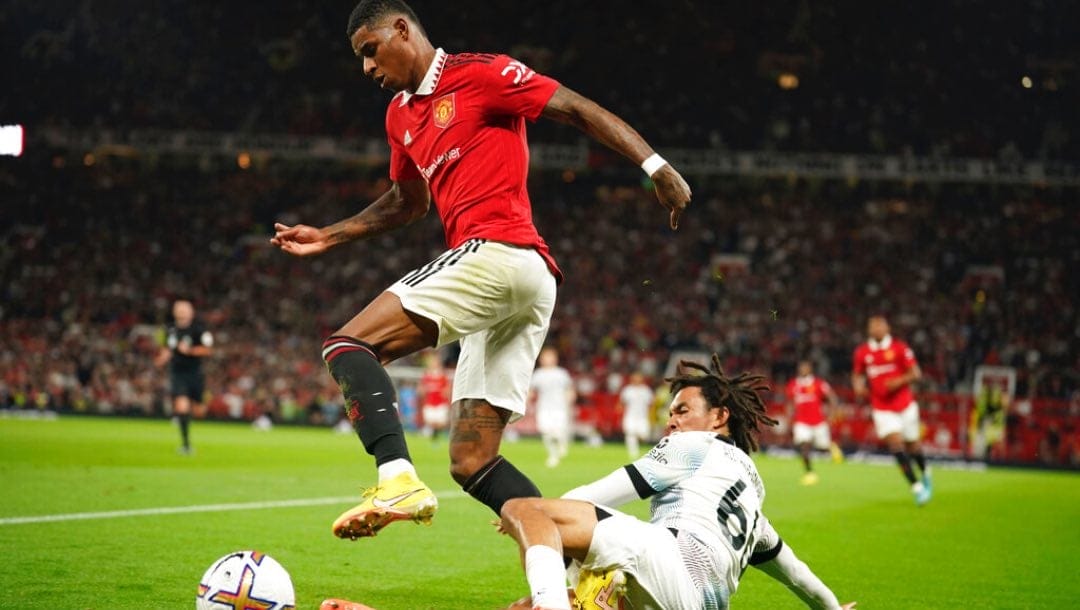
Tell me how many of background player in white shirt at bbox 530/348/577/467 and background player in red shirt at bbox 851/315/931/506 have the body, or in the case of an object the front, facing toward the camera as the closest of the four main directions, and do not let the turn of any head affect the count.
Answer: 2

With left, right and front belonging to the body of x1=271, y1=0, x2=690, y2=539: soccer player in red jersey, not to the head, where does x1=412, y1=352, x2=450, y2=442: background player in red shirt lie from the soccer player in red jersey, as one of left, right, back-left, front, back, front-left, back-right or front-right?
back-right

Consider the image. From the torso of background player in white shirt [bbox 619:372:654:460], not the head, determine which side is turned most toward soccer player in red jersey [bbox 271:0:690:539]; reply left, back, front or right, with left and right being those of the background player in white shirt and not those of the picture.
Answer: front

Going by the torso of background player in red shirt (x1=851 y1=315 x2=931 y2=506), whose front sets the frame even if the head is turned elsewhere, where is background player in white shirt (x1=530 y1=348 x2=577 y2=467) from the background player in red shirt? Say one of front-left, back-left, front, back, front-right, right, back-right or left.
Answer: back-right

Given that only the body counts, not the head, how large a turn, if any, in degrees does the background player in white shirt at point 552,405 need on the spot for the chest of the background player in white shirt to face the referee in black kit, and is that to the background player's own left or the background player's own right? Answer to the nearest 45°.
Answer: approximately 45° to the background player's own right

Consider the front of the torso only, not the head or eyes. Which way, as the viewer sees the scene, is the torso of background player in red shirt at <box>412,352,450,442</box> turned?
toward the camera

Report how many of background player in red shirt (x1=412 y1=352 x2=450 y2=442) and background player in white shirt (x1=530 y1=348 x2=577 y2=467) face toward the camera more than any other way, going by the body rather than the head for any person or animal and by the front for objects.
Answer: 2

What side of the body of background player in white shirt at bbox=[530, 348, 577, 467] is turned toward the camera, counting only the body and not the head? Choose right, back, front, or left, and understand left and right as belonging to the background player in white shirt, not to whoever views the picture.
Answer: front

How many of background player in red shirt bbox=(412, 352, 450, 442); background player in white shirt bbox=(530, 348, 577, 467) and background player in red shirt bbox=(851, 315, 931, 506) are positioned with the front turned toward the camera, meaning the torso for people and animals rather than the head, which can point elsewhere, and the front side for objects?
3

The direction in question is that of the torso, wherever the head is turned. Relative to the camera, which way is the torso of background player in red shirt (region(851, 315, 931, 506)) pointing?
toward the camera

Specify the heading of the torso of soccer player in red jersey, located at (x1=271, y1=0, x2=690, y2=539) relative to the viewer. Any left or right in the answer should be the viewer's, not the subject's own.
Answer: facing the viewer and to the left of the viewer

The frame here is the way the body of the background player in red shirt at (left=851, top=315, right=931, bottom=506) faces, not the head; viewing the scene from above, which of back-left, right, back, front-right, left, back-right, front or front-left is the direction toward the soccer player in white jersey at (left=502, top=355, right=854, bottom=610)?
front

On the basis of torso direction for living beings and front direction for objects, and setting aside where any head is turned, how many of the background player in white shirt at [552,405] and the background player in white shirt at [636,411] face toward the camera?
2
